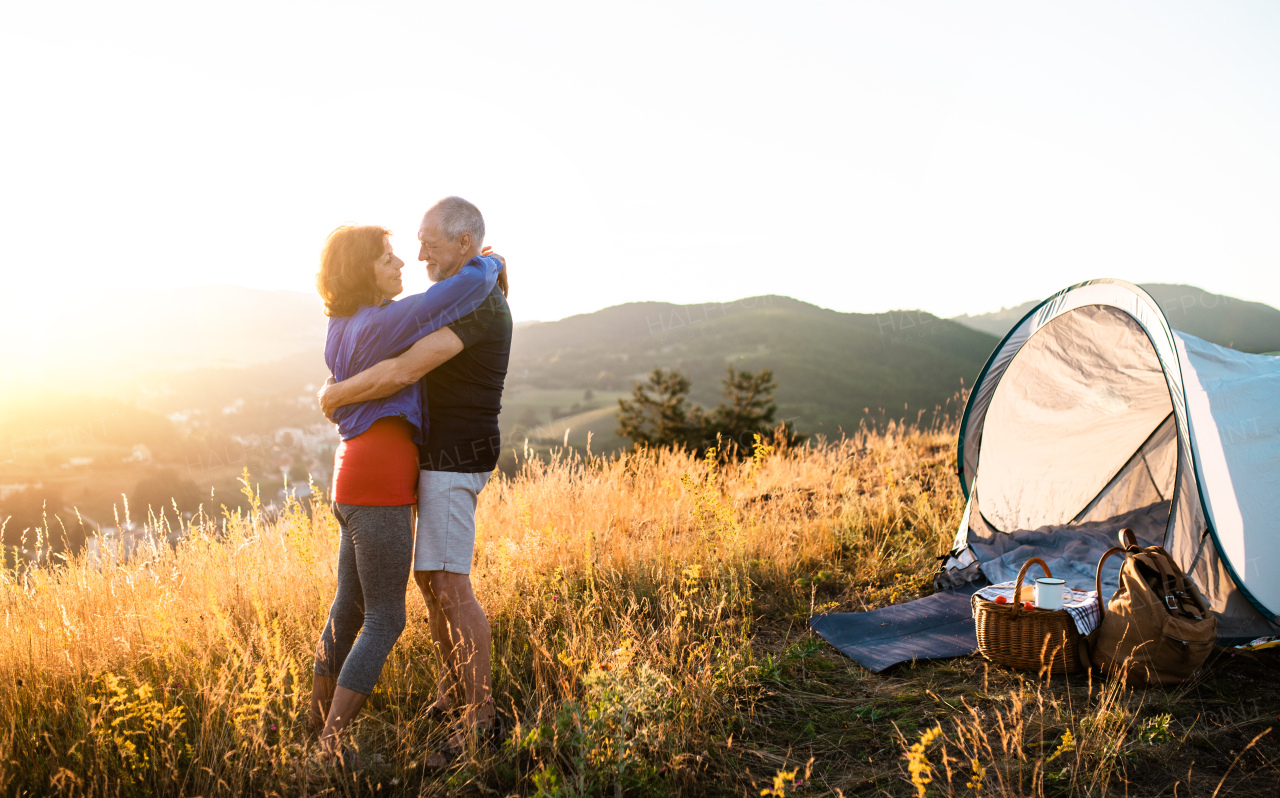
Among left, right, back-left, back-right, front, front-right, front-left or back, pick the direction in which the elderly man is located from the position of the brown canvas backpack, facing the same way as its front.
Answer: right

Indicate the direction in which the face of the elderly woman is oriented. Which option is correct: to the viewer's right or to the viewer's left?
to the viewer's right

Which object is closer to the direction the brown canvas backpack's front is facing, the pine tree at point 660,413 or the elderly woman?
the elderly woman

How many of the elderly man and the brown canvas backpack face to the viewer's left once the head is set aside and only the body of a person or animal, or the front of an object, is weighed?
1

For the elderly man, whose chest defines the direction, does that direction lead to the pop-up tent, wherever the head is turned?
no

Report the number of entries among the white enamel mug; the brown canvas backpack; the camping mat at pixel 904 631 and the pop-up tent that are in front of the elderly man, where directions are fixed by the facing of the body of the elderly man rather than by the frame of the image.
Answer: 0

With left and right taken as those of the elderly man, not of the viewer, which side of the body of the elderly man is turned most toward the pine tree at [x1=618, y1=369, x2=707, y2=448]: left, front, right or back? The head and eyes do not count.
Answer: right

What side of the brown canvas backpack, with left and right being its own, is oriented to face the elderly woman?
right

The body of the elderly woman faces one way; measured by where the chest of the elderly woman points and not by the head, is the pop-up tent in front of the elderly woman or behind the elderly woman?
in front

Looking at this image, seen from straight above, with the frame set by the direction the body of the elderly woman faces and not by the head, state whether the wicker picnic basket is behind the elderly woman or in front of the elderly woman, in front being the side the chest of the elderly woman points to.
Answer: in front

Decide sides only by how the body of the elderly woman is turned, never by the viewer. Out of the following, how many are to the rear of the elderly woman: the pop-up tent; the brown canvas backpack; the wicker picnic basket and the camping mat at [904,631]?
0

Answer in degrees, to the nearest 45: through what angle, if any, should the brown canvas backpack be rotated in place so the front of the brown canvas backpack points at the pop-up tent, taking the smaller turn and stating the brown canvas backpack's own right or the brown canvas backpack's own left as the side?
approximately 135° to the brown canvas backpack's own left

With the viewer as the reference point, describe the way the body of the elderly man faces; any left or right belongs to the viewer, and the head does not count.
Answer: facing to the left of the viewer

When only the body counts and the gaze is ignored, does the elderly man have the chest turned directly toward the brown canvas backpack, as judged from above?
no

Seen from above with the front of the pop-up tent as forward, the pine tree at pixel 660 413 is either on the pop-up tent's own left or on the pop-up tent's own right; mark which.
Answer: on the pop-up tent's own right

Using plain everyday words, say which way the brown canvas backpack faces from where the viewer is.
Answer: facing the viewer and to the right of the viewer

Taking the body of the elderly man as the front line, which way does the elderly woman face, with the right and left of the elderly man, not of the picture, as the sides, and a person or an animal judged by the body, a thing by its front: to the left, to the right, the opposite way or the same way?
the opposite way

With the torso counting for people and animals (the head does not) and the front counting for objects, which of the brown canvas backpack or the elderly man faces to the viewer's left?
the elderly man

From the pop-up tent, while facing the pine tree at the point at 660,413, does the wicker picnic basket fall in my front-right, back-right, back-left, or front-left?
back-left

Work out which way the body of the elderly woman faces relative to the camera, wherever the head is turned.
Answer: to the viewer's right

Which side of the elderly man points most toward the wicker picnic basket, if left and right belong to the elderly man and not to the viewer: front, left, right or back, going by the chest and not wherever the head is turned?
back
